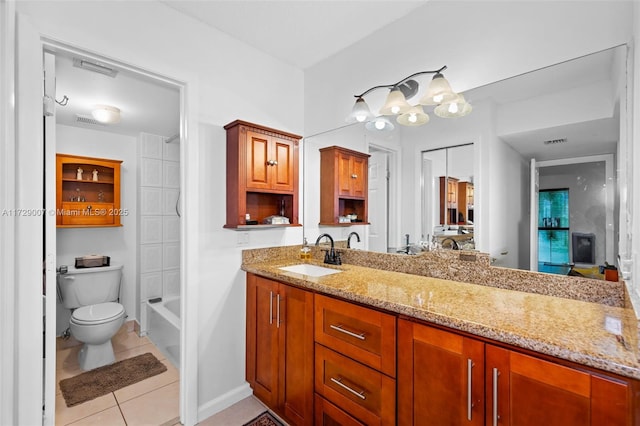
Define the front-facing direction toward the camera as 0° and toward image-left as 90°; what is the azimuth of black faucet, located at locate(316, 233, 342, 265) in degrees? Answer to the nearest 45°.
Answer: approximately 45°

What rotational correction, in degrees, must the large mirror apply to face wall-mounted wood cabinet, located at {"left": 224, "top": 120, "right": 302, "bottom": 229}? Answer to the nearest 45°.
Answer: approximately 45° to its right

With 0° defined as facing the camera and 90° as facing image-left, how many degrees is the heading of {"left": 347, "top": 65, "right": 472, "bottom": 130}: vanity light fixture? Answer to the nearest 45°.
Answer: approximately 45°

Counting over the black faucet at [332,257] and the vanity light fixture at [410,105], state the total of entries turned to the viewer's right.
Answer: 0

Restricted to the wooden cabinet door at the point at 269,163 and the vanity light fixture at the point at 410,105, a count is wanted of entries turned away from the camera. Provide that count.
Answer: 0

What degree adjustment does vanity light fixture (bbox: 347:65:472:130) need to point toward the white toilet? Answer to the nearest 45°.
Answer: approximately 45° to its right

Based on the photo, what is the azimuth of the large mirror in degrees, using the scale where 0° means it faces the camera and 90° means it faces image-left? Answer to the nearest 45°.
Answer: approximately 45°
